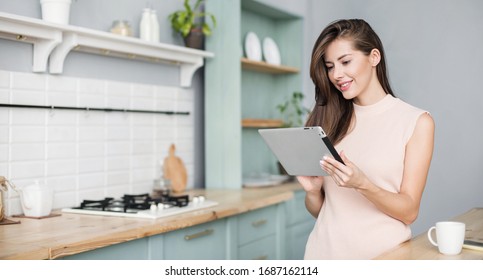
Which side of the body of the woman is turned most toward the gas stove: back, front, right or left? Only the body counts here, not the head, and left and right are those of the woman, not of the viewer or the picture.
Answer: right

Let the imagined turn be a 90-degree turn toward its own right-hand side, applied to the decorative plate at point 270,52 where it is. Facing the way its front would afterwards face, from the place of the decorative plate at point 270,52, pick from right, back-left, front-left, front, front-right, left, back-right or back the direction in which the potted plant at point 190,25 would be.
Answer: front

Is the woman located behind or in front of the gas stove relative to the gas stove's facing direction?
in front

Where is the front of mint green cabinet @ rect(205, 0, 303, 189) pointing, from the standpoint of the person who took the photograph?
facing the viewer and to the right of the viewer

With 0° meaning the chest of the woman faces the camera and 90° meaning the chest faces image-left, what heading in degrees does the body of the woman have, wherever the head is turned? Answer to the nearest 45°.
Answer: approximately 45°

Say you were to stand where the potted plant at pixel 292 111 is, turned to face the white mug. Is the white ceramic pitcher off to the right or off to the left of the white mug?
right

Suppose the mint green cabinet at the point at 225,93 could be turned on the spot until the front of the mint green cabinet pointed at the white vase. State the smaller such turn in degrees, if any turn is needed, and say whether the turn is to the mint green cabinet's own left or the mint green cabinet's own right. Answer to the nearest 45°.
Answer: approximately 90° to the mint green cabinet's own right

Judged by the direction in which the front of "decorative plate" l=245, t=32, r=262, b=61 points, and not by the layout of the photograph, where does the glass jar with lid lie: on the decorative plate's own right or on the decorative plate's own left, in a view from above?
on the decorative plate's own right

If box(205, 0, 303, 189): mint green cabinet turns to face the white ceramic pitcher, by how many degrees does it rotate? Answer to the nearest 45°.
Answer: approximately 90° to its right

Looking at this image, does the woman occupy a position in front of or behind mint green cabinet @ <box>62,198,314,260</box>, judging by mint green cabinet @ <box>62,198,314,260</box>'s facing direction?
in front

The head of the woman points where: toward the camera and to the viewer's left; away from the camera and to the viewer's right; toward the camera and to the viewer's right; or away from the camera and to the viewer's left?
toward the camera and to the viewer's left
